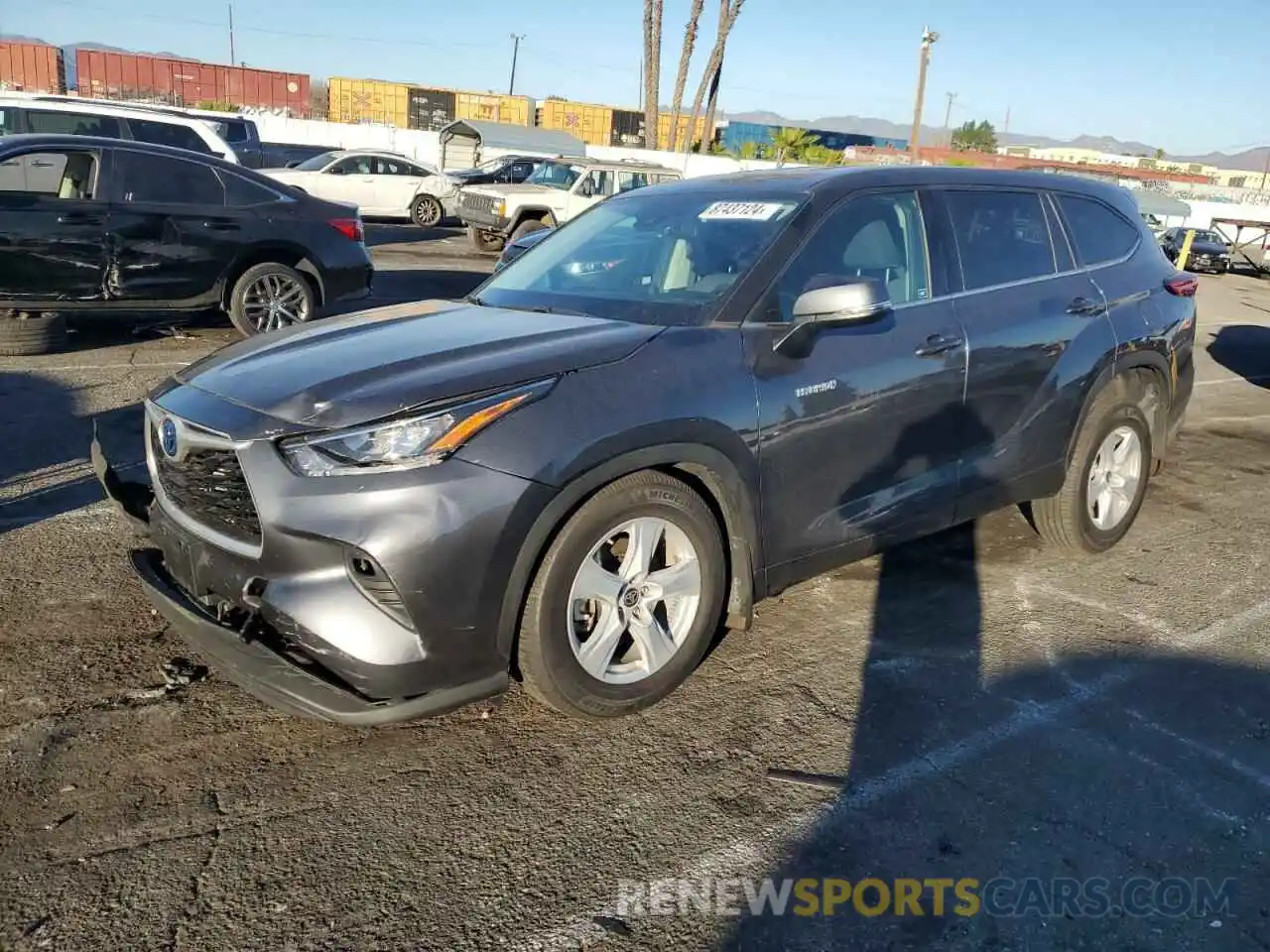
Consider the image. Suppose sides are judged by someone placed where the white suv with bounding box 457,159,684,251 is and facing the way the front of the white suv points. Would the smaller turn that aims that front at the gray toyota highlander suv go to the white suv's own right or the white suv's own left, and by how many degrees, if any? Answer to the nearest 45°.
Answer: approximately 45° to the white suv's own left

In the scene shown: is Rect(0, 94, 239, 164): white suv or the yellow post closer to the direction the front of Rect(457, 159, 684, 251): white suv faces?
the white suv

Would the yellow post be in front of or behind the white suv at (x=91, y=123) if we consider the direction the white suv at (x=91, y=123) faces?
behind

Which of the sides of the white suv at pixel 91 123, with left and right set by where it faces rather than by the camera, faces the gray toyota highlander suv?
left

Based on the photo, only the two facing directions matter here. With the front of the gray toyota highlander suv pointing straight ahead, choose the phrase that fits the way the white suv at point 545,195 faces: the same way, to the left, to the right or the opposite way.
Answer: the same way

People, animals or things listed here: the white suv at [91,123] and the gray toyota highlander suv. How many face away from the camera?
0

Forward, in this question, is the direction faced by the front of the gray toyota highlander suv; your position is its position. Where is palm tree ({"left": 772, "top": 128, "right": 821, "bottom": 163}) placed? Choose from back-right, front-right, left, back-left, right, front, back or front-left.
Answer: back-right

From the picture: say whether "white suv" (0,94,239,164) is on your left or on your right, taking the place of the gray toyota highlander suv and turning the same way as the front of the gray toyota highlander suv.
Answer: on your right

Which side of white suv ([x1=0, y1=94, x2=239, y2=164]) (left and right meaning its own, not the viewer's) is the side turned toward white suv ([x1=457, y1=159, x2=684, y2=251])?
back

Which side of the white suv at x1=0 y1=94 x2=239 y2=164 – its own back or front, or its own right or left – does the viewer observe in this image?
left

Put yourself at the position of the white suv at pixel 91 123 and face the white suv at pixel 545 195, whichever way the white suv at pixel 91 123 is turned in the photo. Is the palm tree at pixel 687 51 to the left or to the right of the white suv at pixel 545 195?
left

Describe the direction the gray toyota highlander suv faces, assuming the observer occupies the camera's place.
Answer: facing the viewer and to the left of the viewer
